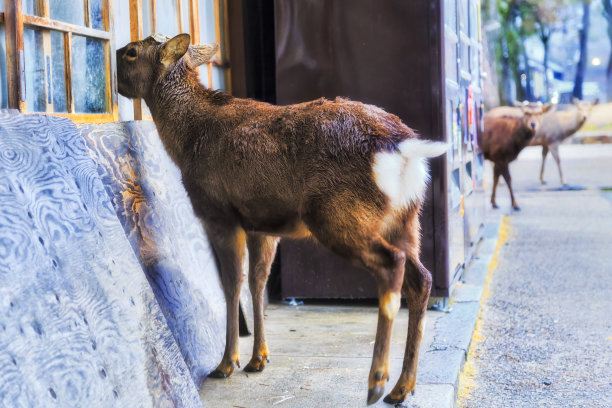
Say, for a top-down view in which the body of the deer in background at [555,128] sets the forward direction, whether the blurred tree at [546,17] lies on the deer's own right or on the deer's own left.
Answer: on the deer's own left

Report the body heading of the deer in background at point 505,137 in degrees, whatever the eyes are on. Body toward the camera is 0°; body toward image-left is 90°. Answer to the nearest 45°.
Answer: approximately 315°

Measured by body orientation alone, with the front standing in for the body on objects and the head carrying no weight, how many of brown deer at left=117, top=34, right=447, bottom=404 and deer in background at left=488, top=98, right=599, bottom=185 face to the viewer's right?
1

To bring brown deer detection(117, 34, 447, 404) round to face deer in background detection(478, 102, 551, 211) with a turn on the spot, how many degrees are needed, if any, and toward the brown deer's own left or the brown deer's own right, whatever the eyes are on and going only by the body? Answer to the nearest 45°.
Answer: approximately 45° to the brown deer's own right

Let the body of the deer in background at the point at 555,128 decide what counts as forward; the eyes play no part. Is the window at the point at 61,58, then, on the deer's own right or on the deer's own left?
on the deer's own right

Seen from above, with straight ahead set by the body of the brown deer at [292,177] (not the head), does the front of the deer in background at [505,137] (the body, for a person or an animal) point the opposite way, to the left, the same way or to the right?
the opposite way

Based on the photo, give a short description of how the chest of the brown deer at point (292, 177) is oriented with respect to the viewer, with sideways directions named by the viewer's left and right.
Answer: facing away from the viewer and to the left of the viewer

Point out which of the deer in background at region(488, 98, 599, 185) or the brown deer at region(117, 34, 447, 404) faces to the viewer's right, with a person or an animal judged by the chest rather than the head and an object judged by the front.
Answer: the deer in background

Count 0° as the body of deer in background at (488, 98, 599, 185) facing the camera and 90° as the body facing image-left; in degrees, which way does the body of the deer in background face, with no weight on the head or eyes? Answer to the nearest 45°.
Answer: approximately 270°

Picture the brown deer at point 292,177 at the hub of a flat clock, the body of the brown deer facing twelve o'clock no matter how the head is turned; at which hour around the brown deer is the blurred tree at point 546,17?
The blurred tree is roughly at 2 o'clock from the brown deer.

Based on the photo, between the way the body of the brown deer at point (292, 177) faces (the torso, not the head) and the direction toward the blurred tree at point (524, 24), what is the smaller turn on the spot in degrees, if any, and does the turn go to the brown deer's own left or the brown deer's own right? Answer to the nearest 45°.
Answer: approximately 45° to the brown deer's own right

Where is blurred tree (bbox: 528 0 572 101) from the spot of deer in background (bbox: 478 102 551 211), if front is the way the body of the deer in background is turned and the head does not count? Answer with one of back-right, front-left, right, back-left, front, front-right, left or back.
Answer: back-left

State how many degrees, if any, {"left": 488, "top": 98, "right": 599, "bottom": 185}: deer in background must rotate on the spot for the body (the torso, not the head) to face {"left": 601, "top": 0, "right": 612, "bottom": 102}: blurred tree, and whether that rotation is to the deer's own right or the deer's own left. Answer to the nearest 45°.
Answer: approximately 90° to the deer's own left
